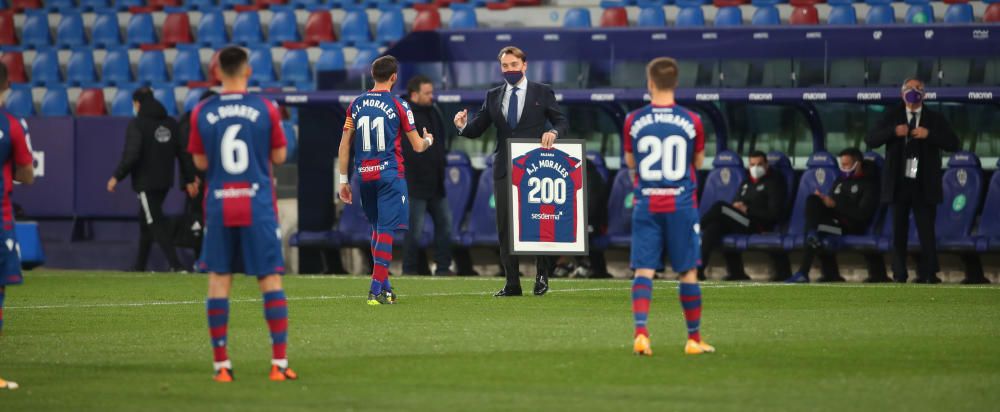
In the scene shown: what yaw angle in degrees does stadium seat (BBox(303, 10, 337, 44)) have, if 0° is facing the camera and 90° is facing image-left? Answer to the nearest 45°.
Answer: approximately 0°

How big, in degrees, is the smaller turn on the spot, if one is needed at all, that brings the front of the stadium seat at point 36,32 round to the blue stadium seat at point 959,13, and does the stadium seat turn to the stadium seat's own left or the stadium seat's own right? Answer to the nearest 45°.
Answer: approximately 45° to the stadium seat's own left

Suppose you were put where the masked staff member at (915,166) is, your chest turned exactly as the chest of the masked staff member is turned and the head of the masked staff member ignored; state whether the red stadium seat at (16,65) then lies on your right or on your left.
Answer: on your right

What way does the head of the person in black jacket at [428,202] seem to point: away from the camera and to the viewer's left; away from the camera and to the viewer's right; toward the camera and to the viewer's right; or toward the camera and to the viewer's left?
toward the camera and to the viewer's right

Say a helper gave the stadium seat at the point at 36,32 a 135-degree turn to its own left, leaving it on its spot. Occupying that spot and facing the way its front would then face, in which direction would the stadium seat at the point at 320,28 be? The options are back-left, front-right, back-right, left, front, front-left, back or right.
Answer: right

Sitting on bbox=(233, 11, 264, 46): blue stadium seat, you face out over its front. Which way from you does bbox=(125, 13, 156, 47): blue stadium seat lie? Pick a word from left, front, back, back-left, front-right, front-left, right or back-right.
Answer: back-right

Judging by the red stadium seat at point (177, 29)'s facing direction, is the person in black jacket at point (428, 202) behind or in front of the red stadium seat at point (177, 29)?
in front

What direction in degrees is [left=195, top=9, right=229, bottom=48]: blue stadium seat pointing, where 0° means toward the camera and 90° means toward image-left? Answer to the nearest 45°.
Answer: approximately 0°

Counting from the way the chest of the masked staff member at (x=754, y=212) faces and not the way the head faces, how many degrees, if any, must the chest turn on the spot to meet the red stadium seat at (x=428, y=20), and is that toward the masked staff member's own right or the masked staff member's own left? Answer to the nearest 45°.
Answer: approximately 90° to the masked staff member's own right

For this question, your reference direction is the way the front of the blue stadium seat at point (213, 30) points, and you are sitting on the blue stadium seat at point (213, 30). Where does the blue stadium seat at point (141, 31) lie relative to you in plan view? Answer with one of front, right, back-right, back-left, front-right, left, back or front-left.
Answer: back-right

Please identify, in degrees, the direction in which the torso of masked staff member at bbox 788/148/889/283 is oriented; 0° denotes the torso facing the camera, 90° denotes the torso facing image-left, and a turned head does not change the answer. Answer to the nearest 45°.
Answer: approximately 45°

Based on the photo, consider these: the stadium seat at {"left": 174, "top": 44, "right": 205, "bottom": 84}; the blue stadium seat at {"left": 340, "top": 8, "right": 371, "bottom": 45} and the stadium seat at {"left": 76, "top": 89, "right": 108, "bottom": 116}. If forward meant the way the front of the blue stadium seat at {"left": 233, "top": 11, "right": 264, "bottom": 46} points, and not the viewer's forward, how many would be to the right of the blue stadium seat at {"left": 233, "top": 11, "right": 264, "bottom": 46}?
2
